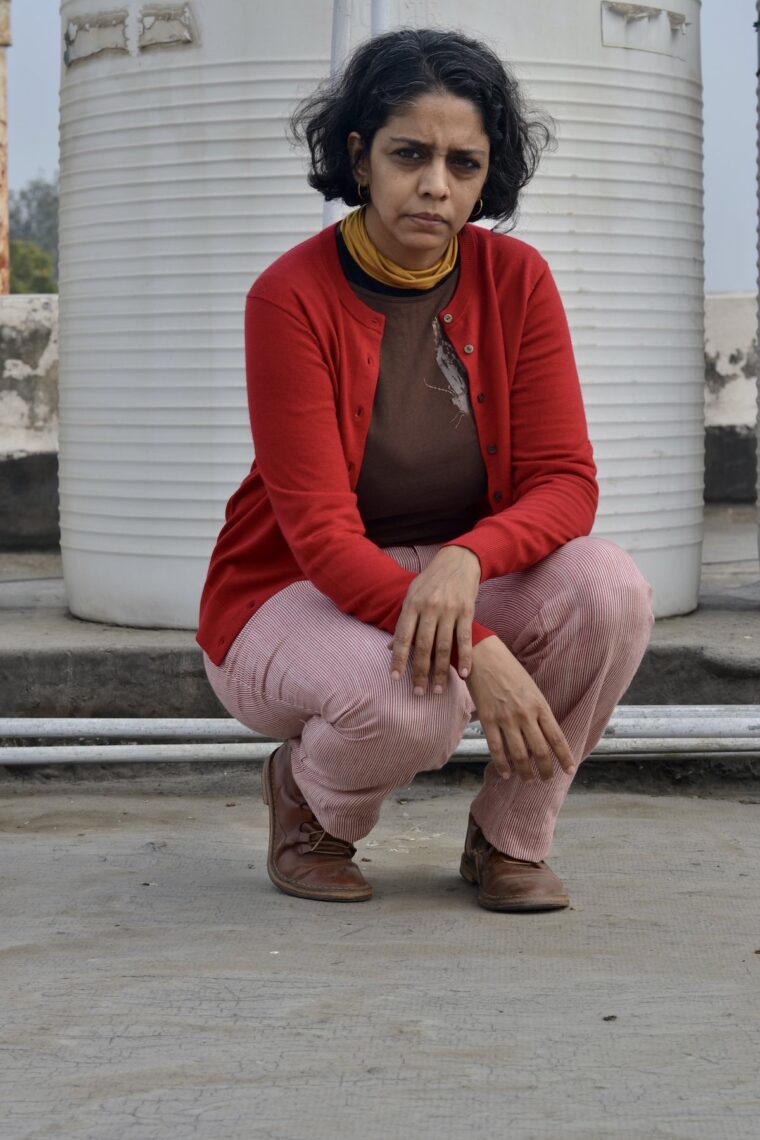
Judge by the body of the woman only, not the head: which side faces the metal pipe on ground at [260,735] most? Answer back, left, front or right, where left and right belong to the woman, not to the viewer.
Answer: back

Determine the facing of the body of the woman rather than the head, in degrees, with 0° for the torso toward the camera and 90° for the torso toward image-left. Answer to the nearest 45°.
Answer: approximately 315°

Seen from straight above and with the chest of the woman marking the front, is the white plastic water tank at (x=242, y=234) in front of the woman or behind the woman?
behind

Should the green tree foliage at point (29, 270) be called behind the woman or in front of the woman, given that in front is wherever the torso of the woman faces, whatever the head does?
behind
